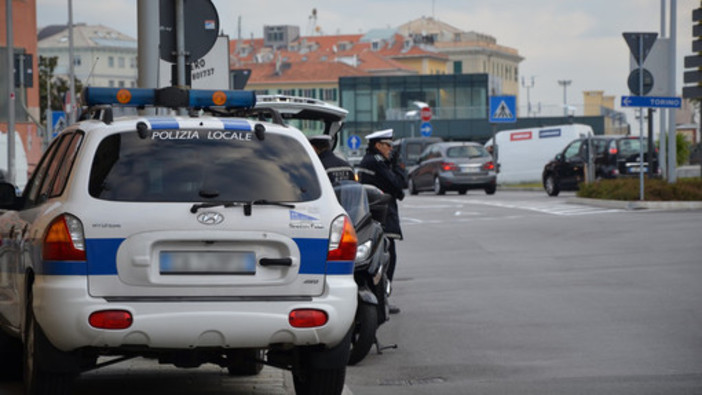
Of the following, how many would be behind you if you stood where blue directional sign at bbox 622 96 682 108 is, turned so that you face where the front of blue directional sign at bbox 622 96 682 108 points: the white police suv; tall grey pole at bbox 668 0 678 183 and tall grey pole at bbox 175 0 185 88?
1

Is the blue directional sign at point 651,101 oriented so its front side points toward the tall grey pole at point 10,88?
no

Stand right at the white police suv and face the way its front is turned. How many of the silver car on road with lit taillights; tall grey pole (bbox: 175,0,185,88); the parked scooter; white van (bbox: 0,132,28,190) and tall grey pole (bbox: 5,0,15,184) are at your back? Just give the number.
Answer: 0

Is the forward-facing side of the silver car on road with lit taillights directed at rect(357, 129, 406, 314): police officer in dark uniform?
no

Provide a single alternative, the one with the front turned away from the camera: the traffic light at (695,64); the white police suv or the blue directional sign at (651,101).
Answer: the white police suv

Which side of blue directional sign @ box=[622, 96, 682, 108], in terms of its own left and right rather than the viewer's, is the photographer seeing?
front

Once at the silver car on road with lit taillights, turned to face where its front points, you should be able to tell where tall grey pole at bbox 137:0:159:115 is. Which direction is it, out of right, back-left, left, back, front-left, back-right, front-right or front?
back-left

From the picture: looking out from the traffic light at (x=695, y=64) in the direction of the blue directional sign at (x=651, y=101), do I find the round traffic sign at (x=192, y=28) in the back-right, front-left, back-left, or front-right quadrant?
front-left

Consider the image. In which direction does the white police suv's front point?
away from the camera

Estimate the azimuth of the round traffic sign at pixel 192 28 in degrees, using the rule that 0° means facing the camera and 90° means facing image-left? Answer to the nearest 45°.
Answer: approximately 180°

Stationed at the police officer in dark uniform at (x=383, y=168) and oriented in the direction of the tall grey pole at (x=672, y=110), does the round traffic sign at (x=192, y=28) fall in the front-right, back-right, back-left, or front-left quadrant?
back-left

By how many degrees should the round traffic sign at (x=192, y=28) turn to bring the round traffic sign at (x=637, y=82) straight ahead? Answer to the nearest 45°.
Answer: approximately 45° to its right

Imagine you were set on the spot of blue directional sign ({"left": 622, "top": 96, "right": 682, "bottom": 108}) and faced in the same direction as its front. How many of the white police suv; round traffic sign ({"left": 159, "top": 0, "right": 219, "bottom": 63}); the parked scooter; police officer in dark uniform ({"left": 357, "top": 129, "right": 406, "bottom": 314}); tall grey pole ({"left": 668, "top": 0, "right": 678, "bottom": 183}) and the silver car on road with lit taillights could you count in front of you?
4

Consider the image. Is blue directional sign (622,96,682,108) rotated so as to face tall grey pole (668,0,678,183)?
no

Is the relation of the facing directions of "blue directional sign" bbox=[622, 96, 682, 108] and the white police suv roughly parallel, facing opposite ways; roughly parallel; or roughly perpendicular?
roughly parallel, facing opposite ways
